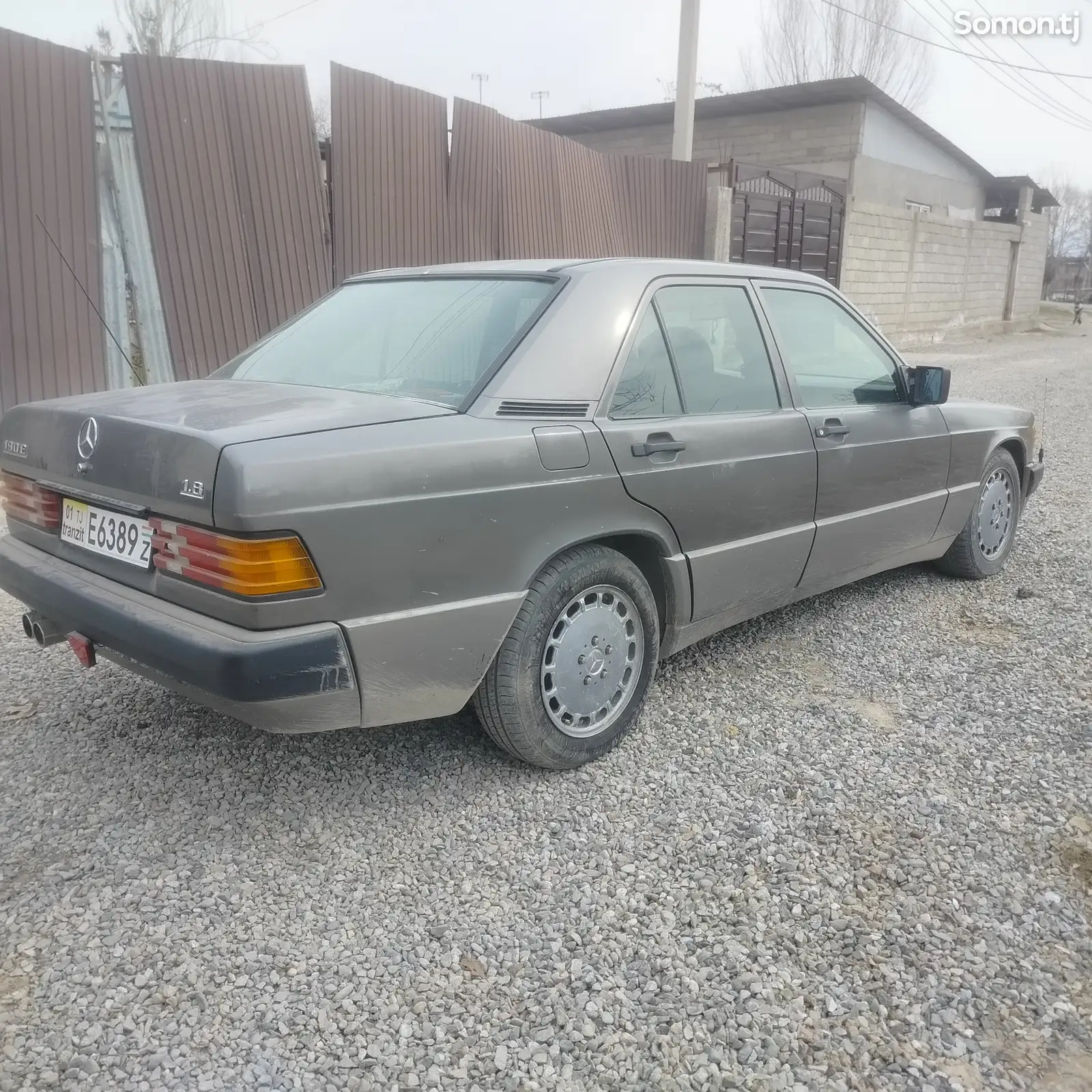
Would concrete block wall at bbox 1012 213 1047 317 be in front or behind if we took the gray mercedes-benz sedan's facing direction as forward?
in front

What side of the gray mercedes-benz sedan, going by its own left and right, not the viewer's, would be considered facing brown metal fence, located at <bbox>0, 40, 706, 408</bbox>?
left

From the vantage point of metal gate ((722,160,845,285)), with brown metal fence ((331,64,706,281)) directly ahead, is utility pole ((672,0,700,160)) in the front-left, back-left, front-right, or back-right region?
front-right

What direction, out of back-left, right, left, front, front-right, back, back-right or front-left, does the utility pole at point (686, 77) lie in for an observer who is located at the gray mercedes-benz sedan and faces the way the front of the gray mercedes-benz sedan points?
front-left

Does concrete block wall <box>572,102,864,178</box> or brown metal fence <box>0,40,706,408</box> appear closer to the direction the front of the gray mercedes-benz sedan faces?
the concrete block wall

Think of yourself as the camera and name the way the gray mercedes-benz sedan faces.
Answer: facing away from the viewer and to the right of the viewer

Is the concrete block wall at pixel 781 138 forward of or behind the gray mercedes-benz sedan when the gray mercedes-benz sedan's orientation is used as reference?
forward

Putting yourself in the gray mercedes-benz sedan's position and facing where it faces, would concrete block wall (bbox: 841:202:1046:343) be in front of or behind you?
in front

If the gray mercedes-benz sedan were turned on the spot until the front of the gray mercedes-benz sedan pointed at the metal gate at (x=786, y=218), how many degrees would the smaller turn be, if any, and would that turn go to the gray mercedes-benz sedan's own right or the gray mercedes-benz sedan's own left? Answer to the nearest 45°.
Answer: approximately 45° to the gray mercedes-benz sedan's own left

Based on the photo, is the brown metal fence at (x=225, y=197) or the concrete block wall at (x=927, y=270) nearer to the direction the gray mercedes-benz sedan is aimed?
the concrete block wall
